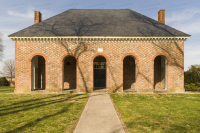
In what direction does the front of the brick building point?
toward the camera
